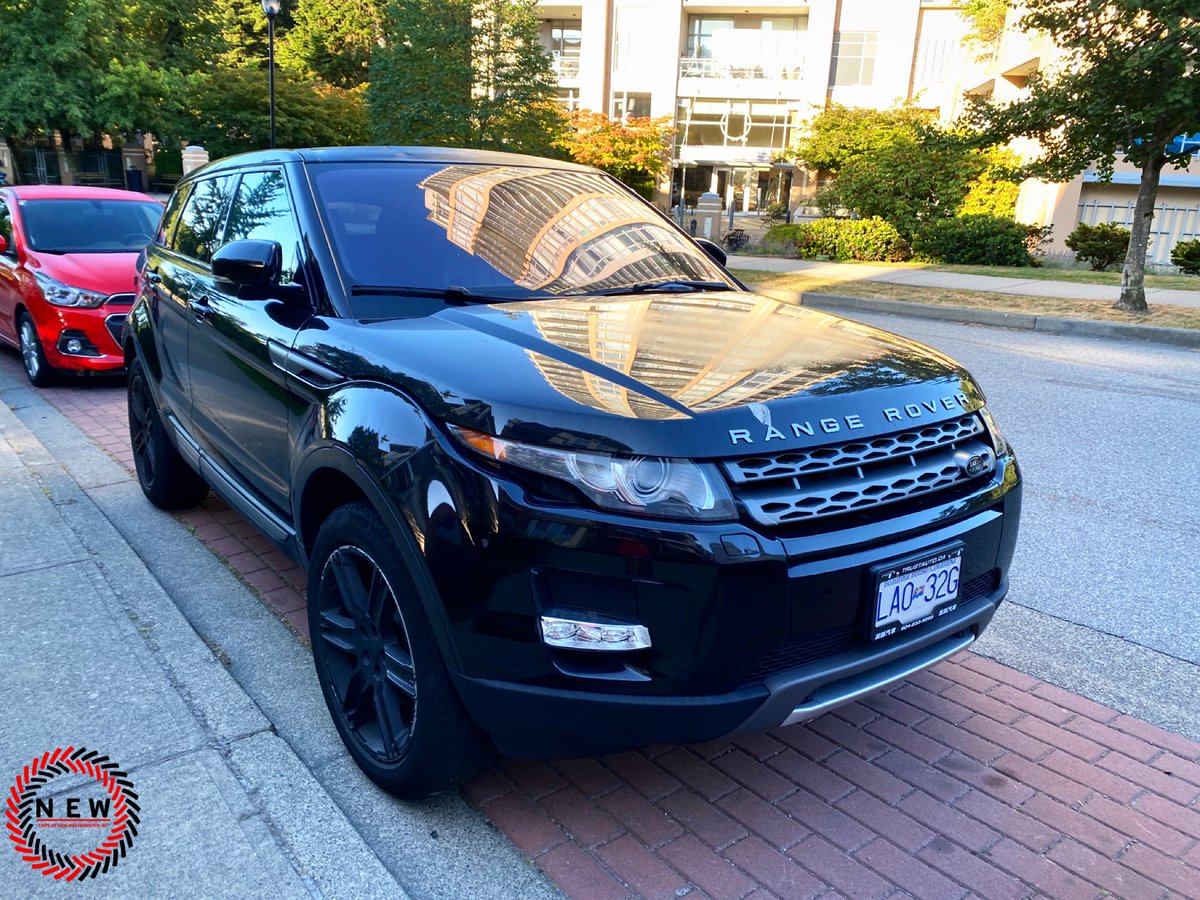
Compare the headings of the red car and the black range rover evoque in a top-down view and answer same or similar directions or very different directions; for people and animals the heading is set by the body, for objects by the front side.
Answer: same or similar directions

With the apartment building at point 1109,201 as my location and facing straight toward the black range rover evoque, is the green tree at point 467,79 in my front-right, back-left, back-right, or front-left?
front-right

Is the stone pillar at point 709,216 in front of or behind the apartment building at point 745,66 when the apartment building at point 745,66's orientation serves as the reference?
in front

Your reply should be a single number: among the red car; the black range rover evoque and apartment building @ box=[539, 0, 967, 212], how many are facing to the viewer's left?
0

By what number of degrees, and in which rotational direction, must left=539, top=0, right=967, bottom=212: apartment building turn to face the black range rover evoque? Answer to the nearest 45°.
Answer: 0° — it already faces it

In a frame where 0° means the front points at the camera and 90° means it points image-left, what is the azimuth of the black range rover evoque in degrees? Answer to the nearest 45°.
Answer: approximately 315°

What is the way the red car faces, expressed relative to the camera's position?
facing the viewer and to the right of the viewer

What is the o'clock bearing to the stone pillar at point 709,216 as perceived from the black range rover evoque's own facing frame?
The stone pillar is roughly at 8 o'clock from the black range rover evoque.

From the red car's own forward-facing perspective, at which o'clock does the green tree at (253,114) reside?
The green tree is roughly at 8 o'clock from the red car.

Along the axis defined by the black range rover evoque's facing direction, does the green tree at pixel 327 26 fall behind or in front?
behind

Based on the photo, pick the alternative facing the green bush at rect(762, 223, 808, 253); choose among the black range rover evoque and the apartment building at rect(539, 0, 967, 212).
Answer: the apartment building

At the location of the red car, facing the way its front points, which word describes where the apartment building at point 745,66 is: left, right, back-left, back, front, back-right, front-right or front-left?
left

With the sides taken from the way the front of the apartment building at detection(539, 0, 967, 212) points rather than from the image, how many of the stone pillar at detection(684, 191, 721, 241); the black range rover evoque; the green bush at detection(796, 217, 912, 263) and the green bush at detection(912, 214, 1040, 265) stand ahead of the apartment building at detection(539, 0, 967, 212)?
4

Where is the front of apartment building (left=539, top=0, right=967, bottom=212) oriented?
toward the camera

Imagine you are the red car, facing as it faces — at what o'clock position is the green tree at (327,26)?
The green tree is roughly at 8 o'clock from the red car.

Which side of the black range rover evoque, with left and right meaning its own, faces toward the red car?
back

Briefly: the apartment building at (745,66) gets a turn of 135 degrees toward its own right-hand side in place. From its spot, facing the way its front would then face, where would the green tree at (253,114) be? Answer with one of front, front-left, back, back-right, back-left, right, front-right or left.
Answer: left

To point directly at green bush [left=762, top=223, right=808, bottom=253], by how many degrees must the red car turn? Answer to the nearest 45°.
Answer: approximately 90° to its left
